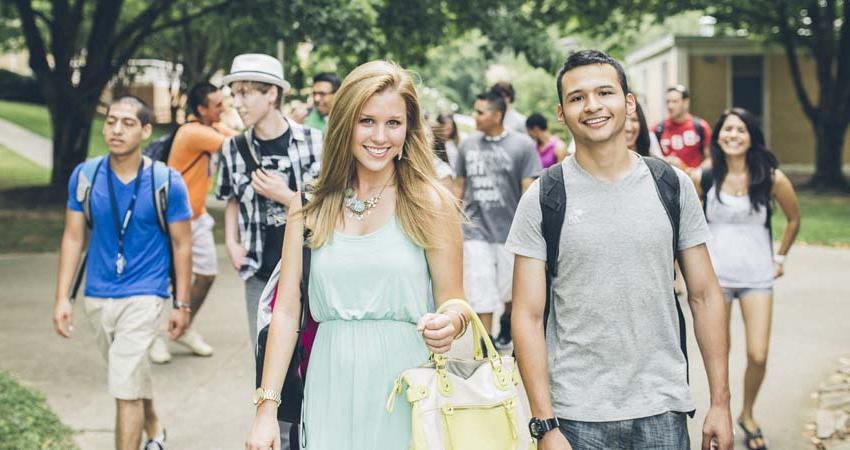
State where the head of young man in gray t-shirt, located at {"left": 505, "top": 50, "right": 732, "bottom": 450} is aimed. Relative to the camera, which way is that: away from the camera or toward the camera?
toward the camera

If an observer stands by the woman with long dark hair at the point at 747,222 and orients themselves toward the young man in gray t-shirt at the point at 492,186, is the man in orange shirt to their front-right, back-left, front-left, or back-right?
front-left

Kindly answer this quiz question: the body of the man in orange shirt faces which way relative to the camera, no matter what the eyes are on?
to the viewer's right

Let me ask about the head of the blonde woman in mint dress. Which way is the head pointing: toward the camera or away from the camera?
toward the camera

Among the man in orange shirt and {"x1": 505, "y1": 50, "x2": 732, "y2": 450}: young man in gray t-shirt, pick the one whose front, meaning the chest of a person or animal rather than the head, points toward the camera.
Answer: the young man in gray t-shirt

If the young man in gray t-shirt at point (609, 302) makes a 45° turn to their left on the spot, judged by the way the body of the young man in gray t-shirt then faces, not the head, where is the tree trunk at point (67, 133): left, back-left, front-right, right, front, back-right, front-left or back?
back

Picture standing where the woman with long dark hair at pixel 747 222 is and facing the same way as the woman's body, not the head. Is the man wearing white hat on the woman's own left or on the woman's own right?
on the woman's own right

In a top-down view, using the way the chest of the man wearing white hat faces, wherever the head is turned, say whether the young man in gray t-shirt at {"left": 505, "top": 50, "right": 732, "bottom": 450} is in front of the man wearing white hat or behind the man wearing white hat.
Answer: in front

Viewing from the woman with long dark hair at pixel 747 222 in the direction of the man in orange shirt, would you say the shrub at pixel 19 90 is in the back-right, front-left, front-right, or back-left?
front-right

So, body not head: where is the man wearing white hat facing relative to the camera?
toward the camera

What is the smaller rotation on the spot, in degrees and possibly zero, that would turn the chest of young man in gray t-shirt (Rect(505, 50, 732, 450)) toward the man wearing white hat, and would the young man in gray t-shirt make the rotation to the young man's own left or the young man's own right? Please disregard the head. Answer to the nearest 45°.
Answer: approximately 135° to the young man's own right

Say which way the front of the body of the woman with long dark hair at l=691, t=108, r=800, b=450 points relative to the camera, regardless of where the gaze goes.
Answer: toward the camera

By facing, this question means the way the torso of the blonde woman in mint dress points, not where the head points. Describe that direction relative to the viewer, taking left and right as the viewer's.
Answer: facing the viewer

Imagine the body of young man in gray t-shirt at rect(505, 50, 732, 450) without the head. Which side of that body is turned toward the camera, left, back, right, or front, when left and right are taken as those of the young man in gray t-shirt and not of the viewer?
front

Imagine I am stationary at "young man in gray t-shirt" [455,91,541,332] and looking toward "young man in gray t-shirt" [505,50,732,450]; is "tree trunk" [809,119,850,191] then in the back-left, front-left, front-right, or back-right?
back-left

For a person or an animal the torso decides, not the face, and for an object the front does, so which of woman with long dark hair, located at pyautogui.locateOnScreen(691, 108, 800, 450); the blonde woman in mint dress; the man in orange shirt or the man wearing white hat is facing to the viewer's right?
the man in orange shirt
